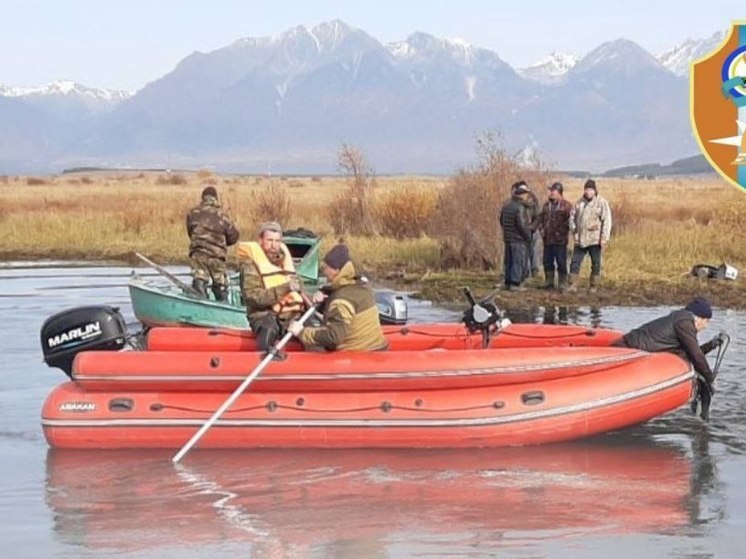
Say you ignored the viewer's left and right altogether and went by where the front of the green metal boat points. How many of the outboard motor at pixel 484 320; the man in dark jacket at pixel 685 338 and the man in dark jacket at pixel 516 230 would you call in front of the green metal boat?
0

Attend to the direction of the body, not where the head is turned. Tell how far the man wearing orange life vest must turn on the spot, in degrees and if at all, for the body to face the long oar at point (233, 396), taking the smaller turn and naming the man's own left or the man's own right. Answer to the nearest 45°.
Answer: approximately 45° to the man's own right

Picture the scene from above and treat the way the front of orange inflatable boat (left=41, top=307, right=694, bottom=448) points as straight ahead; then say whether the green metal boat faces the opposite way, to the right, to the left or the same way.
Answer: the opposite way

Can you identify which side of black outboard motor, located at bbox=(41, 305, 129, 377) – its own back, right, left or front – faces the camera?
right

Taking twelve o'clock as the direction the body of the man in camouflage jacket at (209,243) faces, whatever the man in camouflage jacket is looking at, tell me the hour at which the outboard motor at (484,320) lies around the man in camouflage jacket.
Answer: The outboard motor is roughly at 5 o'clock from the man in camouflage jacket.

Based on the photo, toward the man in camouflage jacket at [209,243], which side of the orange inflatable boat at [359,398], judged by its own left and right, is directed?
left

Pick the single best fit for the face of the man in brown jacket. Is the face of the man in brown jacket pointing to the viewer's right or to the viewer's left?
to the viewer's left

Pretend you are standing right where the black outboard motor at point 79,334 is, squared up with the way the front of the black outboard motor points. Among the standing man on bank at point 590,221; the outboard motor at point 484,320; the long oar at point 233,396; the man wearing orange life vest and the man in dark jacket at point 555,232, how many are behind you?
0

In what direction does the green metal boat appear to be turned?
to the viewer's left

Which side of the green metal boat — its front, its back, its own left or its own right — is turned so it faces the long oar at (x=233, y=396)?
left

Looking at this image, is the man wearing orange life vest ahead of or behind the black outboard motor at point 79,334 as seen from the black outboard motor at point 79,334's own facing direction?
ahead

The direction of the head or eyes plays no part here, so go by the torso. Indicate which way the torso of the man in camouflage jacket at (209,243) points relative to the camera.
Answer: away from the camera

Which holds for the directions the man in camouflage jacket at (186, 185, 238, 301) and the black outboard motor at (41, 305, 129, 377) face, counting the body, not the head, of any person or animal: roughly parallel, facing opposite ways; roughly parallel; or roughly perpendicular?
roughly perpendicular

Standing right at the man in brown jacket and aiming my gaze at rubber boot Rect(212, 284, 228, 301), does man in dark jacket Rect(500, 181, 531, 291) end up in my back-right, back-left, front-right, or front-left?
front-right

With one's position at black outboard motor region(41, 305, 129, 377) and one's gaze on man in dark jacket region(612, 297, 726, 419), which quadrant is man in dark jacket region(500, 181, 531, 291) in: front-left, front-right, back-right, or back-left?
front-left
